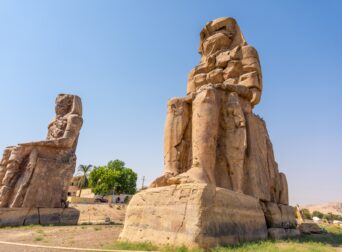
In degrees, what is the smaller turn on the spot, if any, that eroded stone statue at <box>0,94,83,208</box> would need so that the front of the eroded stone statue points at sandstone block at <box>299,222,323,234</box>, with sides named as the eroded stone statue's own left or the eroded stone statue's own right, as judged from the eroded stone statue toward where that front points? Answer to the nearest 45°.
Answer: approximately 90° to the eroded stone statue's own left

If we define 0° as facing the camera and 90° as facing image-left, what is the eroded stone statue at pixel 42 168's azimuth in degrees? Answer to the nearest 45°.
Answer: approximately 45°

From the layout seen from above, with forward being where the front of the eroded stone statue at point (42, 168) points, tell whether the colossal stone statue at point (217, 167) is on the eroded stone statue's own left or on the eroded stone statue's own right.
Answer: on the eroded stone statue's own left

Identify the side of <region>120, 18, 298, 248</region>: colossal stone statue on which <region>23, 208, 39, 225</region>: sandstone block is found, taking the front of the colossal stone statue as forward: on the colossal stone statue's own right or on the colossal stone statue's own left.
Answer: on the colossal stone statue's own right

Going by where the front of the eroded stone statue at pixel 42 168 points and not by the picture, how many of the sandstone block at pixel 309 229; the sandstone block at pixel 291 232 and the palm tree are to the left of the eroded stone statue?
2

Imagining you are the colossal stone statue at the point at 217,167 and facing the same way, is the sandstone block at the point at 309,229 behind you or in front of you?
behind

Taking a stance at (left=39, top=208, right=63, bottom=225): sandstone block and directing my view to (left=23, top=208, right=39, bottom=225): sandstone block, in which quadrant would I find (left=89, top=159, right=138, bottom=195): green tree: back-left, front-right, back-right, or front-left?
back-right

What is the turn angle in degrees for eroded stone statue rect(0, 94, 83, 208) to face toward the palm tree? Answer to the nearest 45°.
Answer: approximately 135° to its right

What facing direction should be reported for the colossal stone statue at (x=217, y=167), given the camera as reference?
facing the viewer and to the left of the viewer

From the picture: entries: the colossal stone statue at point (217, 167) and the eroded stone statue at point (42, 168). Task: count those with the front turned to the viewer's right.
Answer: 0
